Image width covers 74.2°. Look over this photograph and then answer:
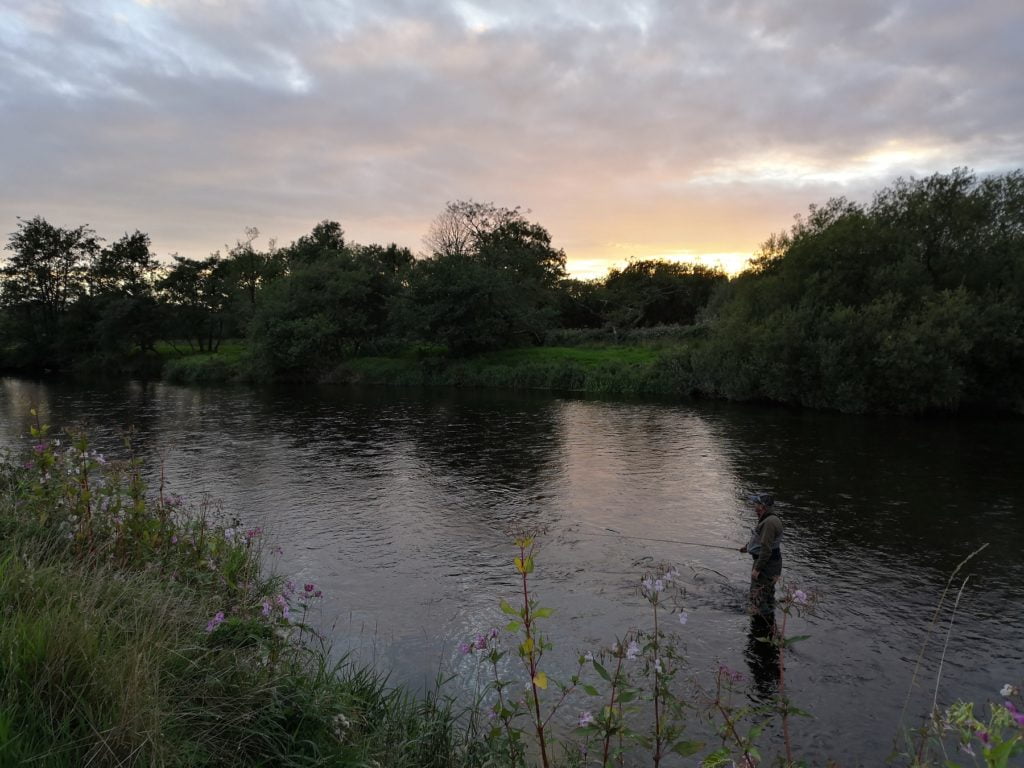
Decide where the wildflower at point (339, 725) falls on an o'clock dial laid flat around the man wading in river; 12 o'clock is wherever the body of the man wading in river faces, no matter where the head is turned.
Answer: The wildflower is roughly at 10 o'clock from the man wading in river.

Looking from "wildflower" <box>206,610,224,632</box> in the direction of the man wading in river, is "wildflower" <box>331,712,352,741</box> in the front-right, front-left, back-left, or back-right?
front-right

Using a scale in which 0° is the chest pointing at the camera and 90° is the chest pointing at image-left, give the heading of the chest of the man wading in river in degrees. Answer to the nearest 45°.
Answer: approximately 90°

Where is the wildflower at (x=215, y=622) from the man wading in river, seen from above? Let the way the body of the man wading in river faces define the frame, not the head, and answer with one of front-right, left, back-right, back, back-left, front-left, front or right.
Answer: front-left
